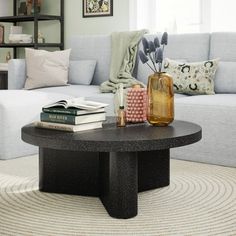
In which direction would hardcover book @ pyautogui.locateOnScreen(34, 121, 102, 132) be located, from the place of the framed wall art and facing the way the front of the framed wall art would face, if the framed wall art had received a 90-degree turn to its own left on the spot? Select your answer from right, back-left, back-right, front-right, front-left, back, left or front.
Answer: right

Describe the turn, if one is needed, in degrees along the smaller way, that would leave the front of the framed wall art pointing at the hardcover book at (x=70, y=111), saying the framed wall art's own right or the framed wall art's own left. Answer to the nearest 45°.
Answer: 0° — it already faces it

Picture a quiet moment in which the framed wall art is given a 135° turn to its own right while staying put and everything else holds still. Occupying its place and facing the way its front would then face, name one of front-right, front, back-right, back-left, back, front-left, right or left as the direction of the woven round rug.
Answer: back-left

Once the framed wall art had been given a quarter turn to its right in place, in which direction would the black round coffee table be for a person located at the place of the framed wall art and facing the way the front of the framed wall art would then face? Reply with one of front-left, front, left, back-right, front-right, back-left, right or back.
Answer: left

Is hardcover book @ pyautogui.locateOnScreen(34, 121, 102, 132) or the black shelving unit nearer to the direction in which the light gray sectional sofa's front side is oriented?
the hardcover book

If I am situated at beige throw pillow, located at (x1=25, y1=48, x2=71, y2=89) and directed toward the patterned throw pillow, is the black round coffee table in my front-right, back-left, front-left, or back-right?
front-right

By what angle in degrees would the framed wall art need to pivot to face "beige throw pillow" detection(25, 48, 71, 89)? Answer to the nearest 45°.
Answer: approximately 45° to its right

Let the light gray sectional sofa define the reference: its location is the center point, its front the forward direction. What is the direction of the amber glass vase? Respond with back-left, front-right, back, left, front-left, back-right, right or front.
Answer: front

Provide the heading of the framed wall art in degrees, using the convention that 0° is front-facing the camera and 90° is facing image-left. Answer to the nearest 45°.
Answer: approximately 0°

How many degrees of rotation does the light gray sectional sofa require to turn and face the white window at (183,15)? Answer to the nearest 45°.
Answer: approximately 180°

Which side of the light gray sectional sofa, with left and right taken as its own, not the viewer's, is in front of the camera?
front

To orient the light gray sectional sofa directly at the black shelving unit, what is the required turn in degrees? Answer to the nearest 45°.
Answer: approximately 135° to its right

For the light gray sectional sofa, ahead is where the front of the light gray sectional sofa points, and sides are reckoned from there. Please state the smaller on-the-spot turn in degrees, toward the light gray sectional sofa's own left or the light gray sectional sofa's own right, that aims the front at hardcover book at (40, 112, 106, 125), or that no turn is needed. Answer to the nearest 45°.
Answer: approximately 45° to the light gray sectional sofa's own right

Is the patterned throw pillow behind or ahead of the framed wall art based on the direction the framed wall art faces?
ahead

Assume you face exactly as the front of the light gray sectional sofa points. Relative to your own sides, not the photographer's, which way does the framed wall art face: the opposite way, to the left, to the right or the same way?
the same way

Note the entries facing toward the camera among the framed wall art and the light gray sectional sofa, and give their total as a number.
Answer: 2

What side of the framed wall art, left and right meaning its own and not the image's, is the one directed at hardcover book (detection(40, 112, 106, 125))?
front
